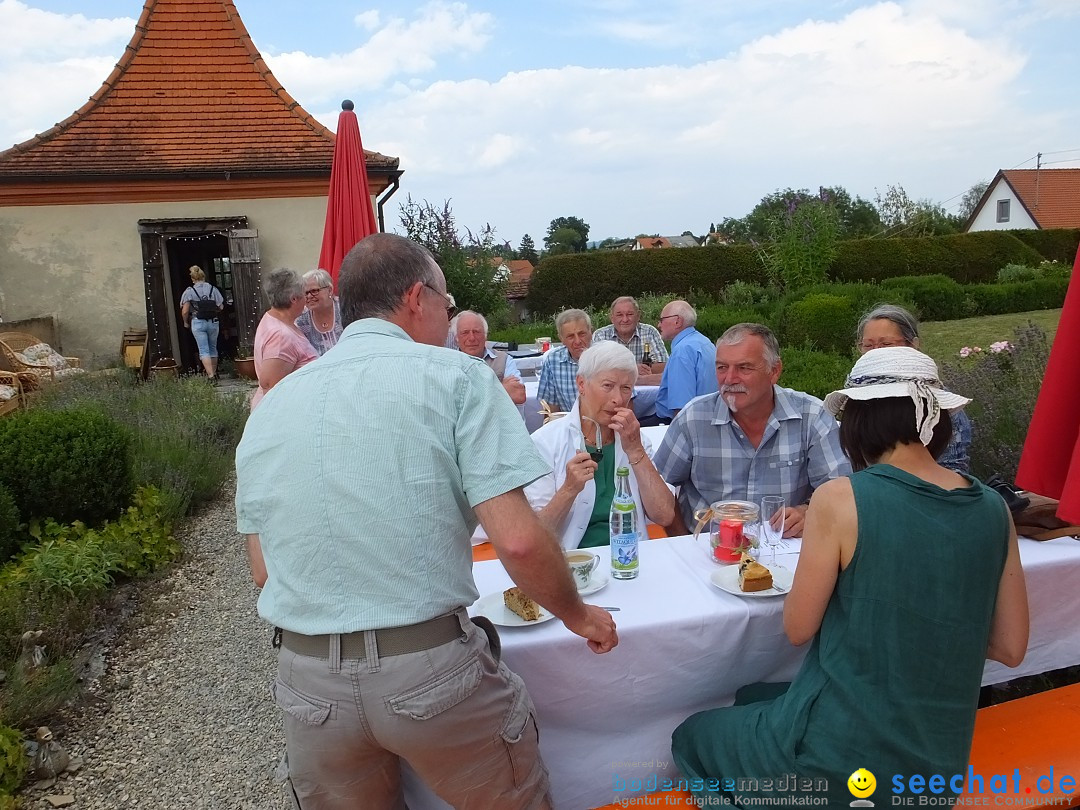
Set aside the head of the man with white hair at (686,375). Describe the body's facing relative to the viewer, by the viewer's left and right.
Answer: facing away from the viewer and to the left of the viewer

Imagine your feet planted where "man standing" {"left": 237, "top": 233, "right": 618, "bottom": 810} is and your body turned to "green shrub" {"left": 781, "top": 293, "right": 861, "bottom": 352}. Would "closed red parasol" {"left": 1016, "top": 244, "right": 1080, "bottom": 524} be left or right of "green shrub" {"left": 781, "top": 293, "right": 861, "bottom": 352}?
right

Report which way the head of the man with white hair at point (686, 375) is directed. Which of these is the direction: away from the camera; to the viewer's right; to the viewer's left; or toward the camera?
to the viewer's left

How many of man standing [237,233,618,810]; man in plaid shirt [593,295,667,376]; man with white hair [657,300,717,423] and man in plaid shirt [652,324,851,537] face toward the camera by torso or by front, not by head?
2

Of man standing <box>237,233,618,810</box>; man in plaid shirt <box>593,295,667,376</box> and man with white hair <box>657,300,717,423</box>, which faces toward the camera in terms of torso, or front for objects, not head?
the man in plaid shirt

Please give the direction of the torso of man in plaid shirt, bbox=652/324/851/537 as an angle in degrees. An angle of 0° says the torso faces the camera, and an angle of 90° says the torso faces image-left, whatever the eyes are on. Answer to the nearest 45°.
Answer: approximately 0°

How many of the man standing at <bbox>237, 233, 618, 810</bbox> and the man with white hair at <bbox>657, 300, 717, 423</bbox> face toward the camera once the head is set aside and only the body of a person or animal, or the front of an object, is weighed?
0

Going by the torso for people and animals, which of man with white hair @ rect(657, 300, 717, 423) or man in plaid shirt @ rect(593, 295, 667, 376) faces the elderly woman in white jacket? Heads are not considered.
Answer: the man in plaid shirt

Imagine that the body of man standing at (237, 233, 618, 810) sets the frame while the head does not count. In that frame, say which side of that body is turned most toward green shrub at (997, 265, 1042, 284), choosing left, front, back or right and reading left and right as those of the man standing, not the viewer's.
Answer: front

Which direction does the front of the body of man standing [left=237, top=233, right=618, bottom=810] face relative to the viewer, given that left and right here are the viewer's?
facing away from the viewer and to the right of the viewer

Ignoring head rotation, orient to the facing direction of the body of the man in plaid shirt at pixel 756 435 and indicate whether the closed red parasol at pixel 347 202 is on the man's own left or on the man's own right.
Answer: on the man's own right
